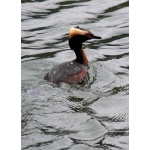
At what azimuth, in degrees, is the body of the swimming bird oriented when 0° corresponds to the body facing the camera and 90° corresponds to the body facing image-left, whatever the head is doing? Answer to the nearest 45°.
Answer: approximately 270°
